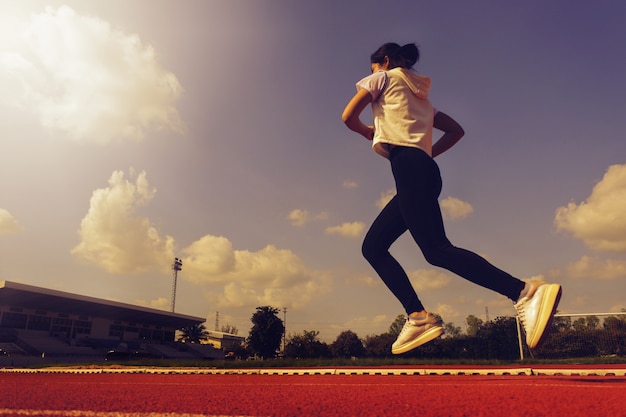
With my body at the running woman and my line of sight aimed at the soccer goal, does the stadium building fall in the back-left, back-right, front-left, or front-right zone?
front-left

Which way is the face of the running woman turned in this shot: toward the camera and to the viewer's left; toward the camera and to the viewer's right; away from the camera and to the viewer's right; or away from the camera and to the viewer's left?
away from the camera and to the viewer's left

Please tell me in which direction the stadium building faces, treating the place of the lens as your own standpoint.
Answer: facing the viewer and to the right of the viewer

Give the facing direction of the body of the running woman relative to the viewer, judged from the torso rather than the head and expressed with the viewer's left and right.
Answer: facing away from the viewer and to the left of the viewer

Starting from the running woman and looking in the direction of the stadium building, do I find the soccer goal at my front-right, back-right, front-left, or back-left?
front-right

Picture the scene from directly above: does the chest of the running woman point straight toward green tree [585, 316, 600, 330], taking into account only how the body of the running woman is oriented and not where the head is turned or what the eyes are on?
no

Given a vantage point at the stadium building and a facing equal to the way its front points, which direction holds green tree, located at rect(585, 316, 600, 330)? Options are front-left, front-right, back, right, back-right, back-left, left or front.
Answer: front

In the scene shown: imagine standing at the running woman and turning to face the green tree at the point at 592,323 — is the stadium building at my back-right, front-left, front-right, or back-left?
front-left

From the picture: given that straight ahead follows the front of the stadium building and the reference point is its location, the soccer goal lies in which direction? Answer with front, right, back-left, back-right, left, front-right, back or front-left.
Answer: front
